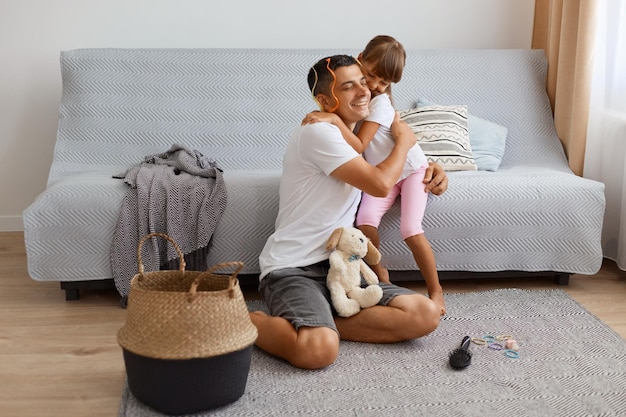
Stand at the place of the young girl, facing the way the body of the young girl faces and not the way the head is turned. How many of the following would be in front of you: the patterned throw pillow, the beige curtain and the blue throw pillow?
0

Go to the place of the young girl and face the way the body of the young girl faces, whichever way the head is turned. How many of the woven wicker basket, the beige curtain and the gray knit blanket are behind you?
1

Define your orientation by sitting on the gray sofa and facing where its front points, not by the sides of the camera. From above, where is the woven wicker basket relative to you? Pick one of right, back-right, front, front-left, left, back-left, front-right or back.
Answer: front

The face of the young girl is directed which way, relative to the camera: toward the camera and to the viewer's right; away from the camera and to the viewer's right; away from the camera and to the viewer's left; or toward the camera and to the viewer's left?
toward the camera and to the viewer's left

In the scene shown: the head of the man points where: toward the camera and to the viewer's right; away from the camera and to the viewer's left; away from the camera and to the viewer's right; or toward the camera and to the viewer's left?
toward the camera and to the viewer's right

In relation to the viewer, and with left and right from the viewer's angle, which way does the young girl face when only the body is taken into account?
facing the viewer and to the left of the viewer

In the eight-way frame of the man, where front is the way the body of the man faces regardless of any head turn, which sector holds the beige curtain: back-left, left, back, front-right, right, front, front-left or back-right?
left

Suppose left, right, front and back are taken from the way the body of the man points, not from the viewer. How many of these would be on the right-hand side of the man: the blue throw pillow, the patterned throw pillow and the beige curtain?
0

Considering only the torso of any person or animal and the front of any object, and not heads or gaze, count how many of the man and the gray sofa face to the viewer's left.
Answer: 0

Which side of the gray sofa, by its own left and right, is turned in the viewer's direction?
front

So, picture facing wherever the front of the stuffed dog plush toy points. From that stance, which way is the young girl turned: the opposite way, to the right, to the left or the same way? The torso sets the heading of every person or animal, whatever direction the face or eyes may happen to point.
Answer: to the right

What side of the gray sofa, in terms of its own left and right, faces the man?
front

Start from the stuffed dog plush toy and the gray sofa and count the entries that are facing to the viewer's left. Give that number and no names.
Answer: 0

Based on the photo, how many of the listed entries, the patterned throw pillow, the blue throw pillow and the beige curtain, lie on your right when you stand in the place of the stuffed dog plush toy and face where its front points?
0

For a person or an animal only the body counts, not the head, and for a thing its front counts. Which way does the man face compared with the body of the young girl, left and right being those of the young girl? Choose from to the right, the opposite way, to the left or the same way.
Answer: to the left

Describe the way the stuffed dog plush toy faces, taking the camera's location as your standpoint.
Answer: facing the viewer and to the right of the viewer
